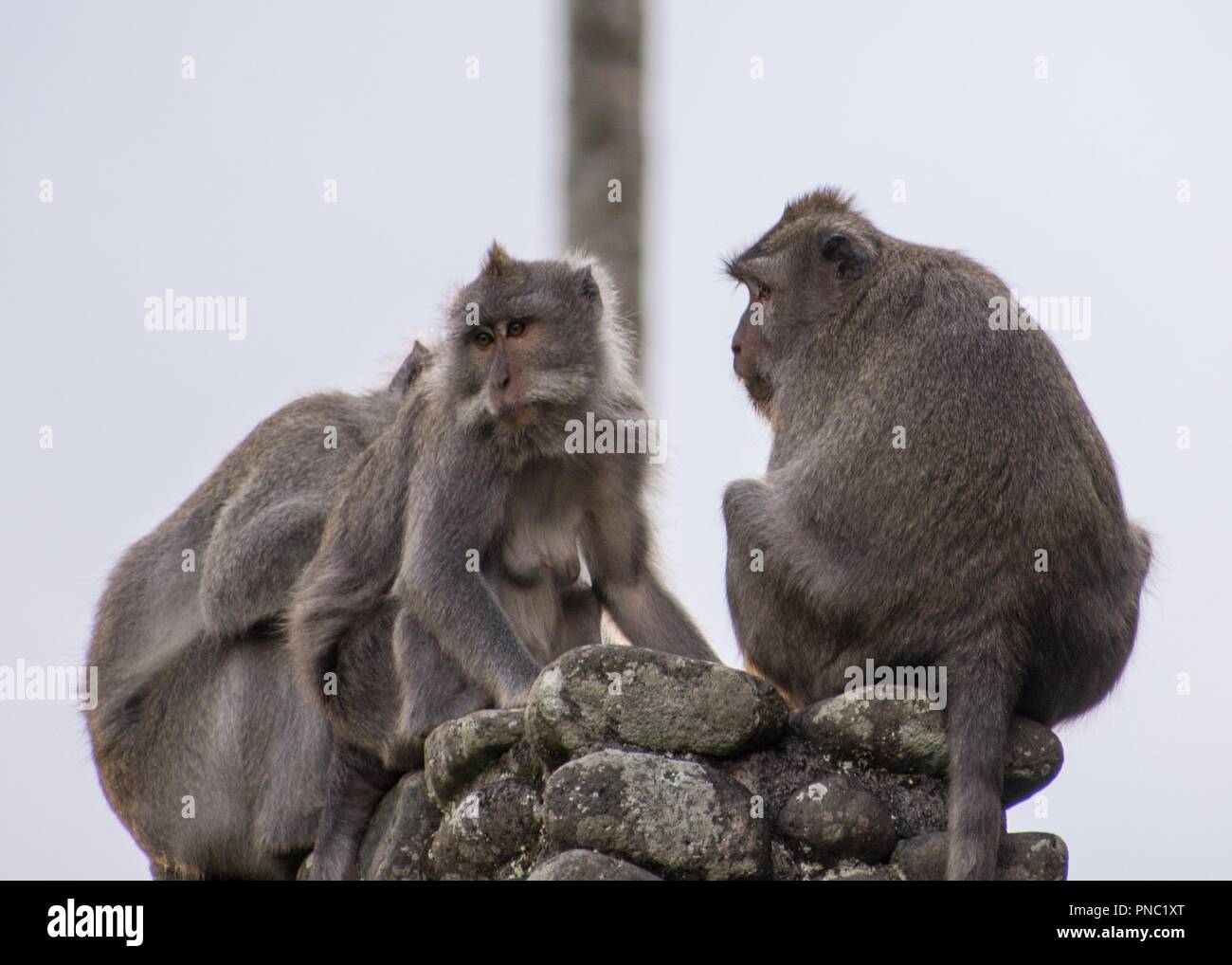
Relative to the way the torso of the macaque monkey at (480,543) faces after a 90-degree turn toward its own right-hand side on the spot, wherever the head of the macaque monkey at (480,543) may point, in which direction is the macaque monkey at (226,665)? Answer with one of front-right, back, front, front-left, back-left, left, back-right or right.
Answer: right

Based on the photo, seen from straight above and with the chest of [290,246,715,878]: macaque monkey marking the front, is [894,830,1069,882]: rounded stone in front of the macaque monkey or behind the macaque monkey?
in front

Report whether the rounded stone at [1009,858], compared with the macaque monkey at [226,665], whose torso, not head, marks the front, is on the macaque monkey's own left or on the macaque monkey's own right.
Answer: on the macaque monkey's own right

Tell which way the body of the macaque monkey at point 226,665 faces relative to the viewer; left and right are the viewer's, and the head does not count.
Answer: facing to the right of the viewer

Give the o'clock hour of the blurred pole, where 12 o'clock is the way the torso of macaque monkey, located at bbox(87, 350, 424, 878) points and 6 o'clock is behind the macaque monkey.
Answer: The blurred pole is roughly at 10 o'clock from the macaque monkey.

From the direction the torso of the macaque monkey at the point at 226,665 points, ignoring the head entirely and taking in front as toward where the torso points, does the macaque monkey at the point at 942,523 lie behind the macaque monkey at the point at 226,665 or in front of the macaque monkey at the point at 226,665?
in front
